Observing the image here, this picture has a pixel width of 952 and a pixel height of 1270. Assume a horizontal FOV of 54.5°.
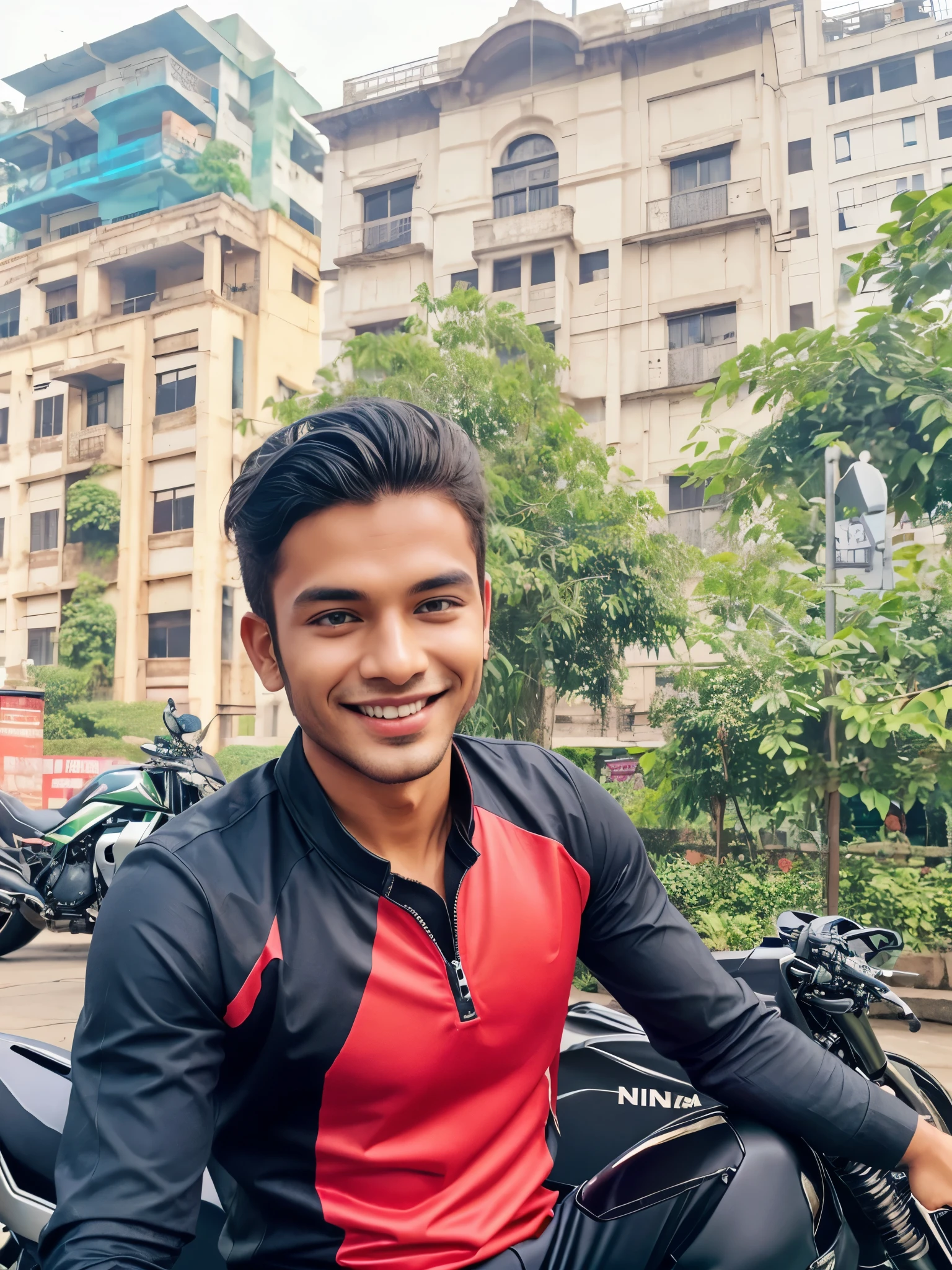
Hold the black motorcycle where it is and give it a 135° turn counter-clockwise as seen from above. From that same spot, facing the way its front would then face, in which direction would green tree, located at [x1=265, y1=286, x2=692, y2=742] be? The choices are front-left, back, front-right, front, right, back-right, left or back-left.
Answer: front-right

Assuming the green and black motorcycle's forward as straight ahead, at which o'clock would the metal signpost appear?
The metal signpost is roughly at 1 o'clock from the green and black motorcycle.

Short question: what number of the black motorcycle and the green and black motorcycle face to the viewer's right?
2

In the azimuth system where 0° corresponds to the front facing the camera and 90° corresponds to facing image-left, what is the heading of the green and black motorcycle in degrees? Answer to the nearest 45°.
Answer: approximately 270°

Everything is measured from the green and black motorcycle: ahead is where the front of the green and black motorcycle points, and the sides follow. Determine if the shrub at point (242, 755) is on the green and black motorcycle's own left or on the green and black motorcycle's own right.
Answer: on the green and black motorcycle's own left

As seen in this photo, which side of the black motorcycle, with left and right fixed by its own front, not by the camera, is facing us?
right

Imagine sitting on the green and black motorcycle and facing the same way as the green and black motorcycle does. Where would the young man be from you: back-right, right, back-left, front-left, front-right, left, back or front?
right

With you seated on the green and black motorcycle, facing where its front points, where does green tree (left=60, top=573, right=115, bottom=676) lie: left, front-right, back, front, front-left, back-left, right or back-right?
left

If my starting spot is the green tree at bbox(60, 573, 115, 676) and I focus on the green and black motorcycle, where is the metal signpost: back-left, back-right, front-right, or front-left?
front-left

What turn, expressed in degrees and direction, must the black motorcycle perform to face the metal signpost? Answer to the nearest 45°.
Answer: approximately 45° to its left
